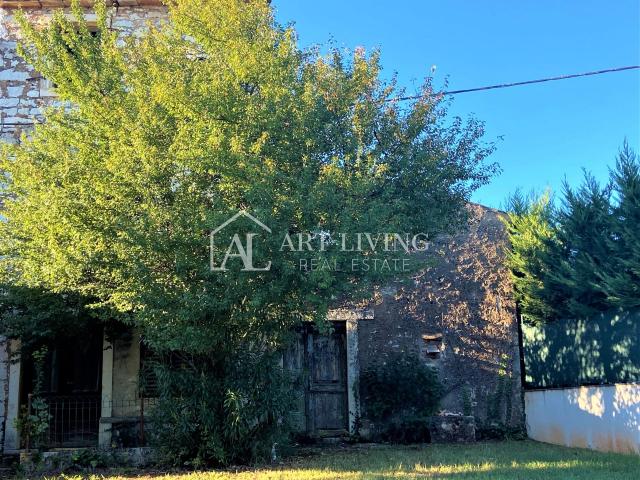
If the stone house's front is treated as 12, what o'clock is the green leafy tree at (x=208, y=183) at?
The green leafy tree is roughly at 1 o'clock from the stone house.

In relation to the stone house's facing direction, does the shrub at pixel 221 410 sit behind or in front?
in front

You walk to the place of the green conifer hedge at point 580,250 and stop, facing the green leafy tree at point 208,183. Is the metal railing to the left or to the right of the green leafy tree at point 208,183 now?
right

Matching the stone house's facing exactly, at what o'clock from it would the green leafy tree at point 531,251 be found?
The green leafy tree is roughly at 10 o'clock from the stone house.

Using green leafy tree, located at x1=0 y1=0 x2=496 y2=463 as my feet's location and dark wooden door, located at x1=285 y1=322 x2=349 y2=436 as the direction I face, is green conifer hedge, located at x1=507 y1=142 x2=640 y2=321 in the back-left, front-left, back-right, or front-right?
front-right

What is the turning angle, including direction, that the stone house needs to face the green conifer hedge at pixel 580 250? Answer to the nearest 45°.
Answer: approximately 45° to its left

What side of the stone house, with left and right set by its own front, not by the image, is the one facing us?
front
